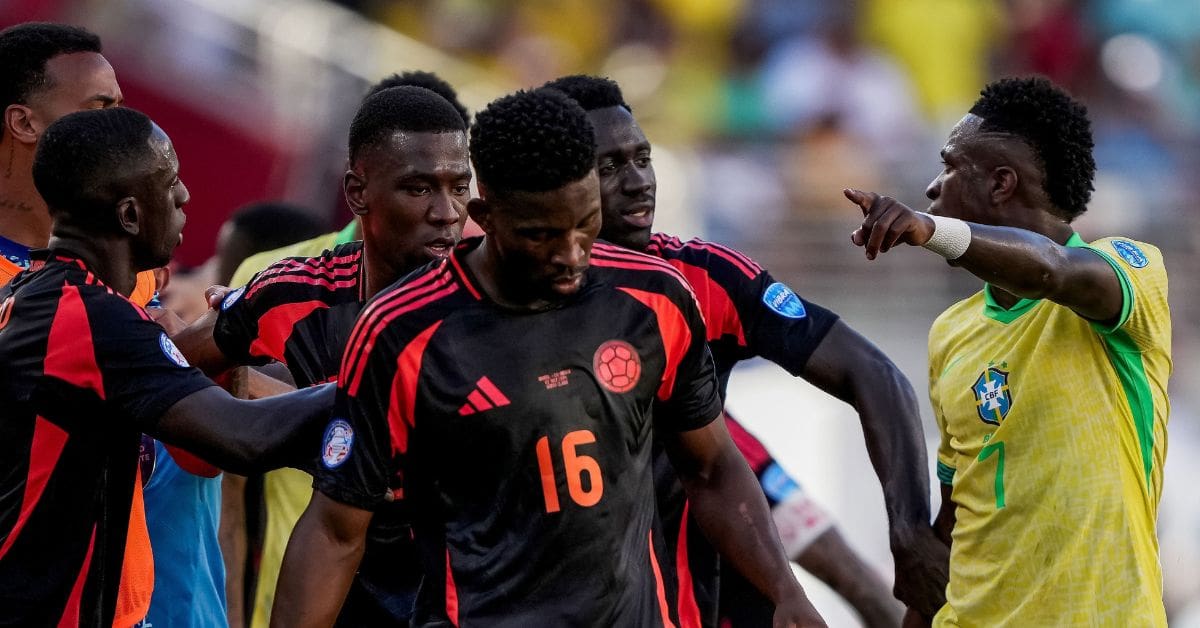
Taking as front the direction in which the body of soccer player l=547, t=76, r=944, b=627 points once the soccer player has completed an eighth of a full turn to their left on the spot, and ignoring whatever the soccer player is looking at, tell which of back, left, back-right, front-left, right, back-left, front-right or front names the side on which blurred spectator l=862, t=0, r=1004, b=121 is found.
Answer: back-left

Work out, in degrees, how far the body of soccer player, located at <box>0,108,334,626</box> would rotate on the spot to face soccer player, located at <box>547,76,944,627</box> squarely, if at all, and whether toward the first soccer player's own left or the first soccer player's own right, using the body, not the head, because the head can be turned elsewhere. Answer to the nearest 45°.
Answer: approximately 45° to the first soccer player's own right

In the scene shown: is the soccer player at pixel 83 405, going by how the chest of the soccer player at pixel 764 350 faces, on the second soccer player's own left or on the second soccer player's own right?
on the second soccer player's own right

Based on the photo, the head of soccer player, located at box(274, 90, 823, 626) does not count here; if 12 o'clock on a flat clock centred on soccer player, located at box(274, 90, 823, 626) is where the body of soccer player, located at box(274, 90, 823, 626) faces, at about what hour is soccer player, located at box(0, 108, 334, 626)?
soccer player, located at box(0, 108, 334, 626) is roughly at 3 o'clock from soccer player, located at box(274, 90, 823, 626).

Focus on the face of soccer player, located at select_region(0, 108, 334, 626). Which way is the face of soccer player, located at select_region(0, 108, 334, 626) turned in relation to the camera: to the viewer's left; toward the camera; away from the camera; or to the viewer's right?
to the viewer's right

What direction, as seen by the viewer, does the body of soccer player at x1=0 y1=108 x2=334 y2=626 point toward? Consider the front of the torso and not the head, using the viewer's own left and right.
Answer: facing away from the viewer and to the right of the viewer

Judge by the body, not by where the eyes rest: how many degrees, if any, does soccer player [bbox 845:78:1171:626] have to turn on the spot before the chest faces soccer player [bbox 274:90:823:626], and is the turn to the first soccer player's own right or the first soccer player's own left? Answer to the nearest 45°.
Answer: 0° — they already face them

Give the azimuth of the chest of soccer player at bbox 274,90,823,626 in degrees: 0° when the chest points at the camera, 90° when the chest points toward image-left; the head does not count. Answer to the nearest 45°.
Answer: approximately 0°

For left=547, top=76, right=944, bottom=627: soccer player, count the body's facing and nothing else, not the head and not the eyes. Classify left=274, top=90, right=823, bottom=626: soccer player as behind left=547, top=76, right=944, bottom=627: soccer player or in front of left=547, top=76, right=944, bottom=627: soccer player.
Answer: in front

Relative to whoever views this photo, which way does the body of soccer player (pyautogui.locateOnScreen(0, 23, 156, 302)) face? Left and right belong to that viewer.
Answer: facing to the right of the viewer

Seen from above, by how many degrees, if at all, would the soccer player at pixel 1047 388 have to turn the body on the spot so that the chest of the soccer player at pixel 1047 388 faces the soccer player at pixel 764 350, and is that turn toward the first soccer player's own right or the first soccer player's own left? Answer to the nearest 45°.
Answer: approximately 45° to the first soccer player's own right

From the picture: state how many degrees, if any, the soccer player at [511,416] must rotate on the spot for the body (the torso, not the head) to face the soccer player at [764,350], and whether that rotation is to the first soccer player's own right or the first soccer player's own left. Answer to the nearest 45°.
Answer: approximately 135° to the first soccer player's own left
